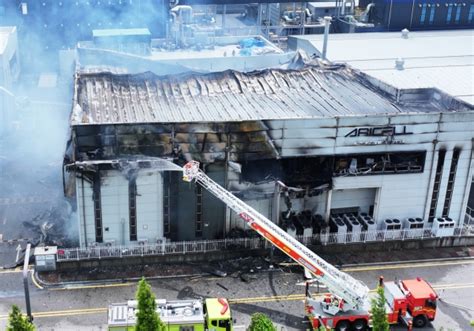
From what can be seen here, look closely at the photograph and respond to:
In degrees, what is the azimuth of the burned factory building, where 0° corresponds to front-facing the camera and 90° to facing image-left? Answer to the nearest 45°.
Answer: approximately 0°

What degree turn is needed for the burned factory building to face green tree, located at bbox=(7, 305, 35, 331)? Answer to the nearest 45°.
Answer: approximately 45° to its right

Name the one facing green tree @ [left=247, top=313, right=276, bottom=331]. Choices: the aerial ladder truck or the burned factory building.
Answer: the burned factory building

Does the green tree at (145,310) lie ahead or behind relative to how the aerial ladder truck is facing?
behind

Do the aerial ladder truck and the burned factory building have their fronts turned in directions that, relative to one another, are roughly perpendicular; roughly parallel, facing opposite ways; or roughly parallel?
roughly perpendicular

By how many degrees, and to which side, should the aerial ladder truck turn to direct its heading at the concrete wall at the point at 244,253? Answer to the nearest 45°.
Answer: approximately 135° to its left

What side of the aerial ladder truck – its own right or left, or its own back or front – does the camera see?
right

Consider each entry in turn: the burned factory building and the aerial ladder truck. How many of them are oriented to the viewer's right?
1

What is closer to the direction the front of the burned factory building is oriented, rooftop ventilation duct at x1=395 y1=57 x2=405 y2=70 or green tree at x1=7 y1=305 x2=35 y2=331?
the green tree

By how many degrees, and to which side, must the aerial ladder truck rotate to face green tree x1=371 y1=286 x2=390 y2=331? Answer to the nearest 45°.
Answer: approximately 90° to its right

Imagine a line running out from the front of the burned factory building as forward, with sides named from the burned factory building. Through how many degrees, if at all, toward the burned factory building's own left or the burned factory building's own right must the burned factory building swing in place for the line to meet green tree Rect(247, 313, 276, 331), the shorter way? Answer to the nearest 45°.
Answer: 0° — it already faces it
